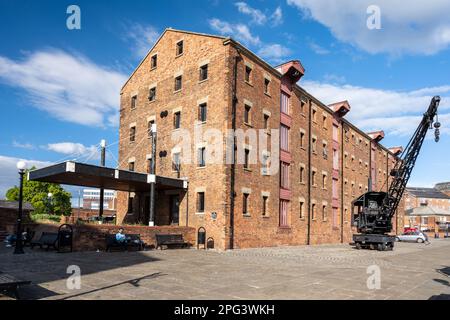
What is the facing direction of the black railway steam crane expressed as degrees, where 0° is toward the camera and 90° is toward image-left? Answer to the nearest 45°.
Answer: approximately 270°

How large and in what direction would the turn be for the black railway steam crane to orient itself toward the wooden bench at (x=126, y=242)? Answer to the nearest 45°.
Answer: approximately 135° to its right

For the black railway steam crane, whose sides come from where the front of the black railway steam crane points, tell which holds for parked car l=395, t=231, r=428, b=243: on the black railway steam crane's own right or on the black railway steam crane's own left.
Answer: on the black railway steam crane's own left

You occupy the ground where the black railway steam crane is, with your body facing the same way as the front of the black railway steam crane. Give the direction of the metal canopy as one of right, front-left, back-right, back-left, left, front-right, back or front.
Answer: back-right

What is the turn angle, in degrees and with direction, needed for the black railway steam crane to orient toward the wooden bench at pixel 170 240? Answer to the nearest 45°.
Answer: approximately 135° to its right
